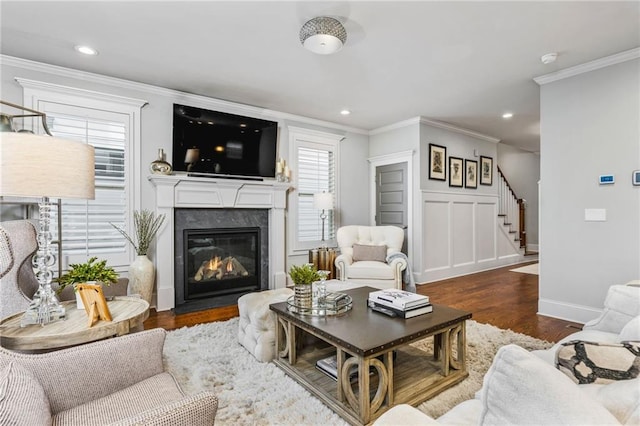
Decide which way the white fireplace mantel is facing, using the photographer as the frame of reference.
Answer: facing the viewer and to the right of the viewer

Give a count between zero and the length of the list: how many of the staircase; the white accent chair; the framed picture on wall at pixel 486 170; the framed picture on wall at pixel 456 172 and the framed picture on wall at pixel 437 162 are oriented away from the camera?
0

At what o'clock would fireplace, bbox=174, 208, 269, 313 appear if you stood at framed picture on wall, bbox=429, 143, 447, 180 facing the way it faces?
The fireplace is roughly at 3 o'clock from the framed picture on wall.

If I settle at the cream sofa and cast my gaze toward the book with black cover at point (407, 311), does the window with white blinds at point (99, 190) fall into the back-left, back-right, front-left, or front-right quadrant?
front-left

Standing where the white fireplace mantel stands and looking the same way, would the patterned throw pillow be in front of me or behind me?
in front

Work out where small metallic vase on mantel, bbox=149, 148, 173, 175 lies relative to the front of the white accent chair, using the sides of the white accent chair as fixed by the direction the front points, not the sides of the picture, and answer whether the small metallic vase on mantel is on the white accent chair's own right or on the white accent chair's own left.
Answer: on the white accent chair's own right

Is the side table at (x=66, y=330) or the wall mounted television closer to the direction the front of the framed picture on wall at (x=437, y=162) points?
the side table

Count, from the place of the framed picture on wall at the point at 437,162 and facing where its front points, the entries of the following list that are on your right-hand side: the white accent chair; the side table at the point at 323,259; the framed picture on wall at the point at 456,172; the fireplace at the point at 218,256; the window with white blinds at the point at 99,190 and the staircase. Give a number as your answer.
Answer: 4

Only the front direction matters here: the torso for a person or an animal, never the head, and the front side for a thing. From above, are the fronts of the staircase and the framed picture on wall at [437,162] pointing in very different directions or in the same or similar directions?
same or similar directions

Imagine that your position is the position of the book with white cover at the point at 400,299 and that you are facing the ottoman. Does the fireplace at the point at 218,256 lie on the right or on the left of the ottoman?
right

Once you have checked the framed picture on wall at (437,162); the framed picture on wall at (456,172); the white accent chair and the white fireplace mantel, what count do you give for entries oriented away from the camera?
0

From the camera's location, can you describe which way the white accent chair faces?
facing the viewer

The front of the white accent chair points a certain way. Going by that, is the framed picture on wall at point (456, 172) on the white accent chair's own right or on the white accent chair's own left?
on the white accent chair's own left

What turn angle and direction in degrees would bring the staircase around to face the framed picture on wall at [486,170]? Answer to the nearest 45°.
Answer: approximately 180°
